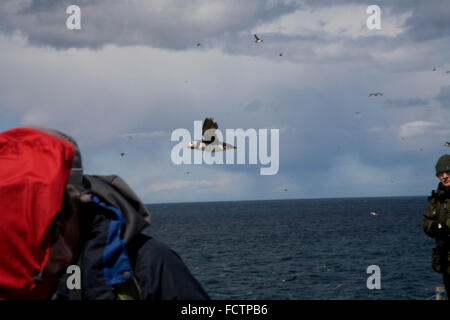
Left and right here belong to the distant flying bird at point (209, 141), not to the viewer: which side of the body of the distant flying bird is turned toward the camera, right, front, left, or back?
left

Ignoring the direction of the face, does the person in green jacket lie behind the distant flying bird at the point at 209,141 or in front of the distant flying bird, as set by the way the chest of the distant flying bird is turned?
behind

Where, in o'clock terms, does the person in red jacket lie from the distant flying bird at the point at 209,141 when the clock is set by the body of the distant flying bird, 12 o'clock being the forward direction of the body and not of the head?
The person in red jacket is roughly at 9 o'clock from the distant flying bird.

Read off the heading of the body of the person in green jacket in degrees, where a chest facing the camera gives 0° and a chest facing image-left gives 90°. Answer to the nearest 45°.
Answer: approximately 0°

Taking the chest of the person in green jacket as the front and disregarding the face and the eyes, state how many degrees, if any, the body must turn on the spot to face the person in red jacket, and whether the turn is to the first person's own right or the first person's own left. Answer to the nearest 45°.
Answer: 0° — they already face them

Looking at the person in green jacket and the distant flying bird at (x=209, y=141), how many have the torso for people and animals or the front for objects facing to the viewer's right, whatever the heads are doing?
0

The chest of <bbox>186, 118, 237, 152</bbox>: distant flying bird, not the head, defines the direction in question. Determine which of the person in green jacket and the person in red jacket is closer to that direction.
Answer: the person in red jacket
